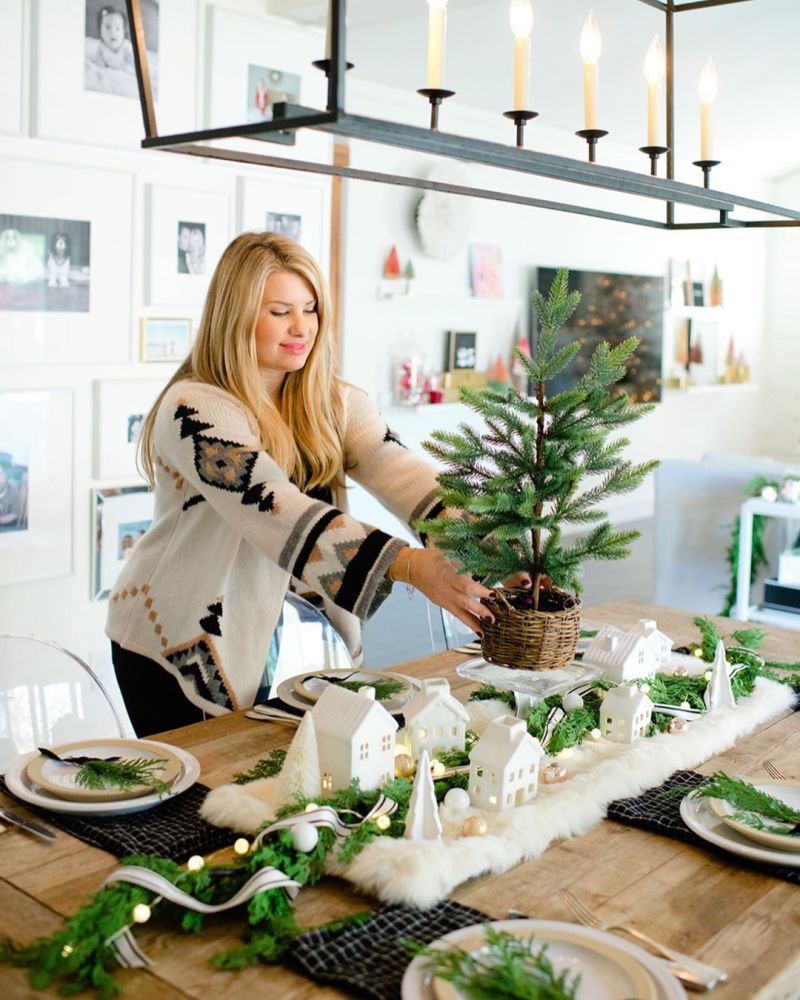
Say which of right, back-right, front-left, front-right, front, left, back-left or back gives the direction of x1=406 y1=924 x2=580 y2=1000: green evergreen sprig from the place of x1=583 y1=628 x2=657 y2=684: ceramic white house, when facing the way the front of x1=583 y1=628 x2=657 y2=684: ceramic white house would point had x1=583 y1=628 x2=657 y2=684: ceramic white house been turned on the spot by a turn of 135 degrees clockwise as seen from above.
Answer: left

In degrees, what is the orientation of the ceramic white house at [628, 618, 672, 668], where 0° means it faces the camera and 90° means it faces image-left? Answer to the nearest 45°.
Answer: approximately 315°

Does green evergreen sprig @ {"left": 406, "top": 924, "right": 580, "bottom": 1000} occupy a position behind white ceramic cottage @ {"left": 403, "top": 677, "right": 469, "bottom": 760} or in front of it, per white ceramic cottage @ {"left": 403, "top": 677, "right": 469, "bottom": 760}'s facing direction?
in front

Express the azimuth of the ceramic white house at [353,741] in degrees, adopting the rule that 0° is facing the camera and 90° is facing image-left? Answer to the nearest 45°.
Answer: approximately 315°

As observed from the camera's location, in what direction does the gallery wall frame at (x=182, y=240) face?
facing the viewer and to the right of the viewer

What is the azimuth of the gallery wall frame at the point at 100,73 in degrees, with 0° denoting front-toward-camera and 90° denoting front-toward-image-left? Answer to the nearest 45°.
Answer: approximately 315°

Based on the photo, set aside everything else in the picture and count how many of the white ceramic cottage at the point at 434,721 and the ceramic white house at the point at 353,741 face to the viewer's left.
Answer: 0

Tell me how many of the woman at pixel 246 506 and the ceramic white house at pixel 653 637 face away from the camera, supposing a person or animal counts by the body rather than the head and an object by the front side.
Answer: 0

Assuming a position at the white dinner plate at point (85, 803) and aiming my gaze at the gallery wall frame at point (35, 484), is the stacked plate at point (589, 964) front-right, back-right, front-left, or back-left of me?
back-right

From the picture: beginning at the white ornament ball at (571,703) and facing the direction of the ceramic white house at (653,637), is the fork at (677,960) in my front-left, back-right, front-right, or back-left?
back-right

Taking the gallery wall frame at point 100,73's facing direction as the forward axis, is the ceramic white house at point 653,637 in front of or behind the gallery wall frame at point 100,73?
in front

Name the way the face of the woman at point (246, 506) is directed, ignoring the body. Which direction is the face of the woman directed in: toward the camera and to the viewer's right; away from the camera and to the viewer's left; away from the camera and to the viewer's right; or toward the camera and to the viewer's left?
toward the camera and to the viewer's right

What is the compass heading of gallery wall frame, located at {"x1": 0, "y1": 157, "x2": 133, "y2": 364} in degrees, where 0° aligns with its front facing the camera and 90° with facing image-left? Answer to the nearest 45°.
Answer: approximately 315°
